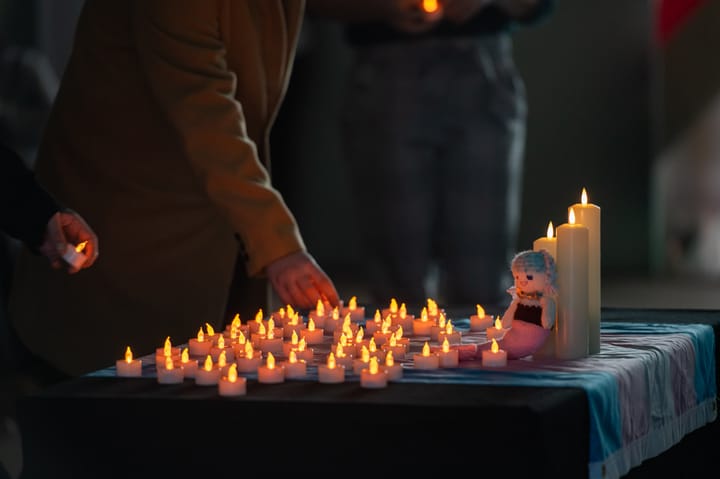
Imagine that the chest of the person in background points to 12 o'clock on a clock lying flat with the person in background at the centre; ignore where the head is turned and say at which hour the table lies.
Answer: The table is roughly at 12 o'clock from the person in background.

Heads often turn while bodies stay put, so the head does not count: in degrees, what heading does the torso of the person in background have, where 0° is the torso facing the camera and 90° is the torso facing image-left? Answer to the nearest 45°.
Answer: approximately 0°

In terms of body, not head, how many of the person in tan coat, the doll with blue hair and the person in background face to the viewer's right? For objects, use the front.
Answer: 1

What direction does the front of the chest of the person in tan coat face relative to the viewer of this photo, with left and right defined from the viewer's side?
facing to the right of the viewer

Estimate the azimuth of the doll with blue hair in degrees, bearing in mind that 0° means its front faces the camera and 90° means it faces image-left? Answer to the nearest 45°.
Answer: approximately 45°

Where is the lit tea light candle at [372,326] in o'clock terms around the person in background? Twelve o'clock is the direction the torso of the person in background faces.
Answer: The lit tea light candle is roughly at 12 o'clock from the person in background.

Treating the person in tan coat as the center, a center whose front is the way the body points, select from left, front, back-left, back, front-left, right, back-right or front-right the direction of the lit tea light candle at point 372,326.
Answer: front-right

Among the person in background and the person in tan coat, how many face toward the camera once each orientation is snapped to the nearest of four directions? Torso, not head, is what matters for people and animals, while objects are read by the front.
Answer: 1

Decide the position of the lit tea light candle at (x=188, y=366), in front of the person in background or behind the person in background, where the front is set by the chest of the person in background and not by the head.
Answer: in front

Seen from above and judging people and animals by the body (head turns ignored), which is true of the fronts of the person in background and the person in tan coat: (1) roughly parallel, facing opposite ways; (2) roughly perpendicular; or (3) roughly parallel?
roughly perpendicular
